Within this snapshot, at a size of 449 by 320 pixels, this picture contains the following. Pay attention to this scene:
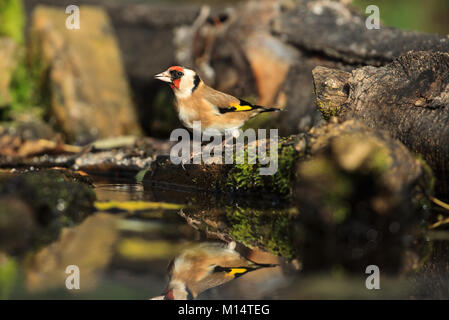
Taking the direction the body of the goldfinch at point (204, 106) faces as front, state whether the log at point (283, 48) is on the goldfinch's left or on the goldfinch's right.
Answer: on the goldfinch's right

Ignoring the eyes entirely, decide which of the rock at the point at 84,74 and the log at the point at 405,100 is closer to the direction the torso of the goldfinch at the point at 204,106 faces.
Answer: the rock

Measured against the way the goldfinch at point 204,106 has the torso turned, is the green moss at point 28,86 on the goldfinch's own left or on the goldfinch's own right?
on the goldfinch's own right

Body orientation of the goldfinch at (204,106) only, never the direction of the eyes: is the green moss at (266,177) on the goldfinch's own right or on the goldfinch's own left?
on the goldfinch's own left

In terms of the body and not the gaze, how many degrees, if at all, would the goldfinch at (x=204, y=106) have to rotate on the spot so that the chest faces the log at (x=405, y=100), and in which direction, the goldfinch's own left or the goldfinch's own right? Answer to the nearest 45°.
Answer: approximately 135° to the goldfinch's own left

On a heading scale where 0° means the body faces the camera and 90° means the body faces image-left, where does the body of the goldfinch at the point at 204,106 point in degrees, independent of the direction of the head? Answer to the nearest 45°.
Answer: approximately 90°
